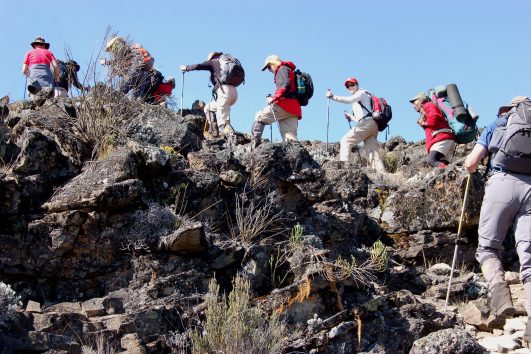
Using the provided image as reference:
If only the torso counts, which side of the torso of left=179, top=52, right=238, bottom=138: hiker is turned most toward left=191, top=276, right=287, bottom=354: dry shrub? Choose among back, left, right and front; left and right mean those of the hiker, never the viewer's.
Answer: left

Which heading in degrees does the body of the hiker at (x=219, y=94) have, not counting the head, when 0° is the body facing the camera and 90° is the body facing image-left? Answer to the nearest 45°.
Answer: approximately 90°

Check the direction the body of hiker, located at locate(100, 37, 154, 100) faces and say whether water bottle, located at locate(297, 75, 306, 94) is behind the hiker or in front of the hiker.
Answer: behind

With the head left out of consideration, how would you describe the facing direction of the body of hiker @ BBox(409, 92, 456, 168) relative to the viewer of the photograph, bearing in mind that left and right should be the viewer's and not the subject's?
facing to the left of the viewer

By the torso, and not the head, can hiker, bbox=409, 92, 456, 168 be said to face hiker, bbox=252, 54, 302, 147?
yes

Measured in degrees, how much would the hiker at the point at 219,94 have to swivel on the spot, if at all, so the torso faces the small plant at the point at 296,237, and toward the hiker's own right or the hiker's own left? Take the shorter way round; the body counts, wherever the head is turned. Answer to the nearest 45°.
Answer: approximately 90° to the hiker's own left

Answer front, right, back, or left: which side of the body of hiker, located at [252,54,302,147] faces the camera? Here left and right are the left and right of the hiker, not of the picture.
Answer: left

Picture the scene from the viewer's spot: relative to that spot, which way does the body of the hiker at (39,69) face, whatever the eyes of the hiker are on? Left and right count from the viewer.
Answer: facing away from the viewer

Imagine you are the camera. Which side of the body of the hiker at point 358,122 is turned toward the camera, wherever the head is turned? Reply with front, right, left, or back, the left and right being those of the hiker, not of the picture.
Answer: left

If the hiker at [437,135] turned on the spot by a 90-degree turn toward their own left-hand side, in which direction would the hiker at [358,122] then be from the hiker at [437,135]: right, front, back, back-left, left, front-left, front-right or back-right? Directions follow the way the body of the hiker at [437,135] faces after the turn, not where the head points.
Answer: back-right

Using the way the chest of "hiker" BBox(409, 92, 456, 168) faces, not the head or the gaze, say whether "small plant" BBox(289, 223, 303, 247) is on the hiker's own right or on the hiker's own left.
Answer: on the hiker's own left
